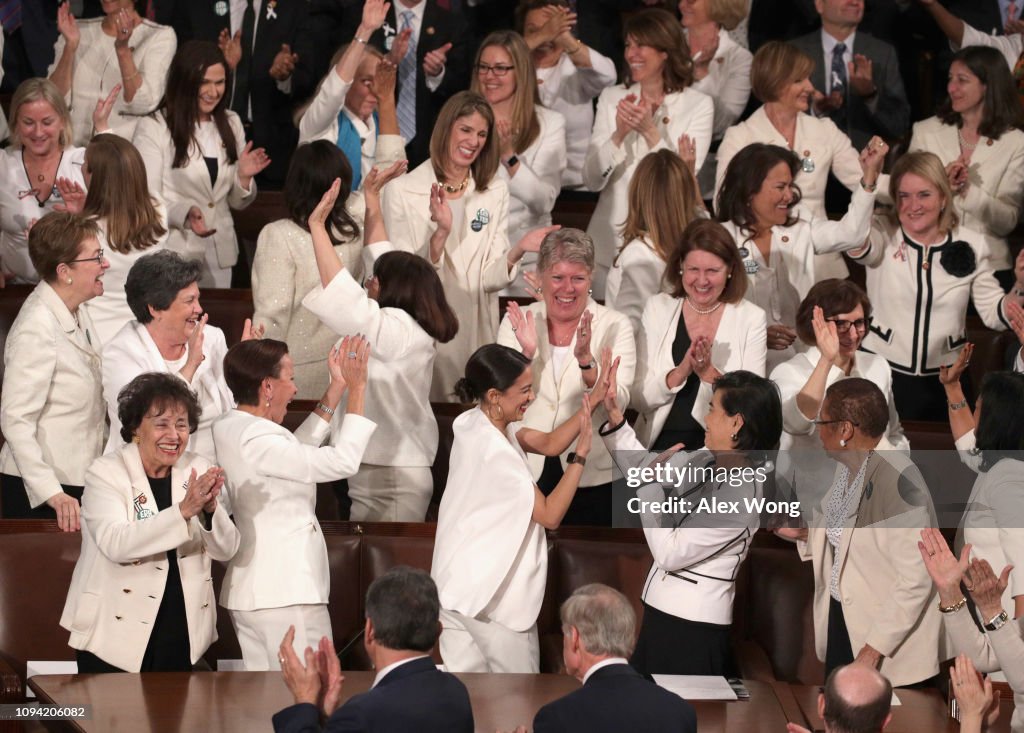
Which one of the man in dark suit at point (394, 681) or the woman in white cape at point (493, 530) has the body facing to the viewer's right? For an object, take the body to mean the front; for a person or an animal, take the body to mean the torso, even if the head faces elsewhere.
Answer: the woman in white cape

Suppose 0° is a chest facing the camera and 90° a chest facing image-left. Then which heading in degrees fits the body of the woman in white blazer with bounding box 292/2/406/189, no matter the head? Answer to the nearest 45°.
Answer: approximately 315°

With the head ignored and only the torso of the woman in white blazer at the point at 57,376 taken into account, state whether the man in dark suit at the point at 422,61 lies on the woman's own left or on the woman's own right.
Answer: on the woman's own left

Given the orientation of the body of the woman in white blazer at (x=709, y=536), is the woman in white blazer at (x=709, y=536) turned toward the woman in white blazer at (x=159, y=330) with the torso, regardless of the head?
yes

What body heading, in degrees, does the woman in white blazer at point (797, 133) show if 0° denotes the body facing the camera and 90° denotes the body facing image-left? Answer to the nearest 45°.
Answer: approximately 315°

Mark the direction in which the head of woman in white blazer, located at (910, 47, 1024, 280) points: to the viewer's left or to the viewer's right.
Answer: to the viewer's left

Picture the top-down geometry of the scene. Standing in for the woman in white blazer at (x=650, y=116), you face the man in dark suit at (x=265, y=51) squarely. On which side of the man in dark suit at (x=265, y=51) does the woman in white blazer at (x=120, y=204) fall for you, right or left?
left

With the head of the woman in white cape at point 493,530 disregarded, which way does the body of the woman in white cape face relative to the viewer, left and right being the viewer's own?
facing to the right of the viewer

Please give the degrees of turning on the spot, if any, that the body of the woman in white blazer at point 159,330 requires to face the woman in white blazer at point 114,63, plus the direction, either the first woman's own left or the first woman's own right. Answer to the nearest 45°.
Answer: approximately 135° to the first woman's own left

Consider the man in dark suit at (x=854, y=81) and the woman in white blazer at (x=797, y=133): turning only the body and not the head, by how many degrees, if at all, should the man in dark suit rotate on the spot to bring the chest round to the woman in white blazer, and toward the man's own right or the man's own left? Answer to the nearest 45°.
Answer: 0° — they already face them

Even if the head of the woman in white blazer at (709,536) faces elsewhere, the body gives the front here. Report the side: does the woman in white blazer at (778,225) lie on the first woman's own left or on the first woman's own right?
on the first woman's own right
